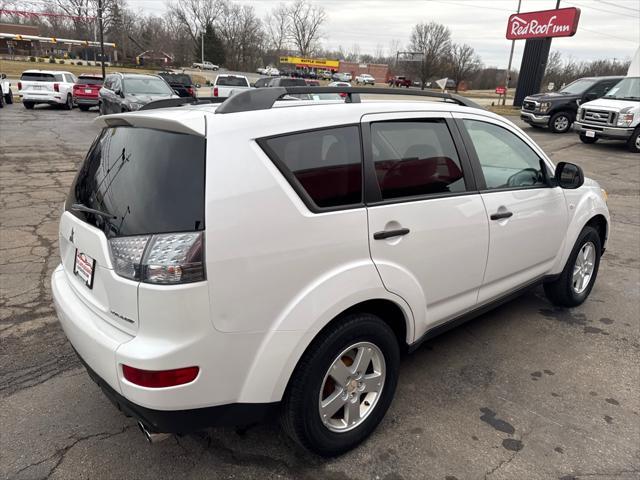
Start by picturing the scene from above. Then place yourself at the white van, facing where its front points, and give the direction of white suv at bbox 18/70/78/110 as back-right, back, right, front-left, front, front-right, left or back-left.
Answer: front-right

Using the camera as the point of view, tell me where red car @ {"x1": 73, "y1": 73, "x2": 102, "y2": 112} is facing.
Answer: facing away from the viewer

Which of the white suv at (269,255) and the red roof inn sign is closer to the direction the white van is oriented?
the white suv

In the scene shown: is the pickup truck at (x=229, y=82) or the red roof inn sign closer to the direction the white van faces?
the pickup truck

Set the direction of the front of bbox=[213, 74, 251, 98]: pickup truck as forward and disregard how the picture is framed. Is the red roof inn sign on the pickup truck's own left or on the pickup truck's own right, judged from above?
on the pickup truck's own right

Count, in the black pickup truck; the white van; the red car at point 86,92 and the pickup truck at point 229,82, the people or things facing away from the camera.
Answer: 2

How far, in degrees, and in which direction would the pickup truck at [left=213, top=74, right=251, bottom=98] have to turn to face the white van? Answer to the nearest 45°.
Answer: approximately 135° to its right

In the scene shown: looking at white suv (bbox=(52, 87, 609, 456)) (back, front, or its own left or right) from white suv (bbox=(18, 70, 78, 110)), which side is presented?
left

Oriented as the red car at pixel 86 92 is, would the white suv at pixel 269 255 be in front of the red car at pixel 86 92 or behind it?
behind

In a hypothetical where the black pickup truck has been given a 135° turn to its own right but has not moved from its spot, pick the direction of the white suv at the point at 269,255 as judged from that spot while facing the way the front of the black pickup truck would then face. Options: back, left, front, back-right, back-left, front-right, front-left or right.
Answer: back

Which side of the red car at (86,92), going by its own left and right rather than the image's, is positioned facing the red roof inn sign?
right

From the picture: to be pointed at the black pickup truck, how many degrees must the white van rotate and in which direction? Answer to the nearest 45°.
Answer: approximately 90° to its right

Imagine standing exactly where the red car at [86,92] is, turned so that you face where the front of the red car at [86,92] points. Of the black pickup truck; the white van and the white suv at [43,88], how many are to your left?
1

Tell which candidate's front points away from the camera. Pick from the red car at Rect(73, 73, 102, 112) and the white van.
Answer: the red car

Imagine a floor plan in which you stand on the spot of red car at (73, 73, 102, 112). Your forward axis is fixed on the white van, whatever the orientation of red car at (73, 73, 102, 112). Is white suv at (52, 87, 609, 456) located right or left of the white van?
right

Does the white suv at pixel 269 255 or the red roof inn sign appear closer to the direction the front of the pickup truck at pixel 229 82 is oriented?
the red roof inn sign

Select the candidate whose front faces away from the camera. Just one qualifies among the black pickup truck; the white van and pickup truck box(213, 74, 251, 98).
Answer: the pickup truck

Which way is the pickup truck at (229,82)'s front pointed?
away from the camera
